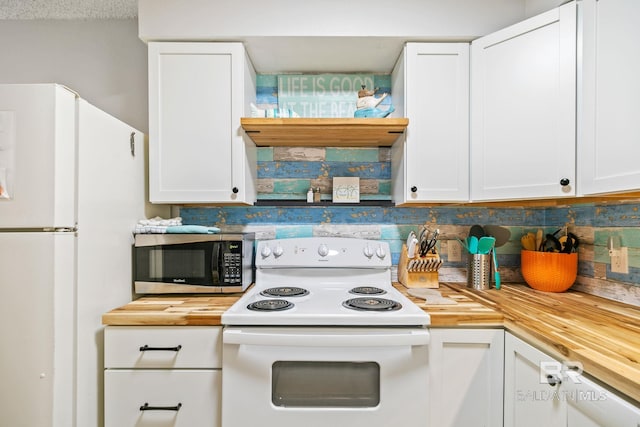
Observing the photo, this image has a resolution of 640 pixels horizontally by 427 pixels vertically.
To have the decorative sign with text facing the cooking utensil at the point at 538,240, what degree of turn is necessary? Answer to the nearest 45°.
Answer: approximately 90° to its left

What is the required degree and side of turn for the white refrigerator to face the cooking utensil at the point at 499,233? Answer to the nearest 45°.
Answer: approximately 135° to its left

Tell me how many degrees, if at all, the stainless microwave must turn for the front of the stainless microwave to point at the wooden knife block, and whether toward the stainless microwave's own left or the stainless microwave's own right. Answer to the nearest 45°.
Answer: approximately 90° to the stainless microwave's own left

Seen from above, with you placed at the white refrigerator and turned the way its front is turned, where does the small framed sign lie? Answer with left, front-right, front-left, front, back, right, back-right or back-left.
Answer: back-left

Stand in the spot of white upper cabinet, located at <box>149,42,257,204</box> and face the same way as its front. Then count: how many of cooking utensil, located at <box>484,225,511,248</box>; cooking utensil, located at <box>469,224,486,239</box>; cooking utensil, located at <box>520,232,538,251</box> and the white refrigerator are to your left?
3

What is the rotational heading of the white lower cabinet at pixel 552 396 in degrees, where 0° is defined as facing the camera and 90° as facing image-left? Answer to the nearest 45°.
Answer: approximately 45°

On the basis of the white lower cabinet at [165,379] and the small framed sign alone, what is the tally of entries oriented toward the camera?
2

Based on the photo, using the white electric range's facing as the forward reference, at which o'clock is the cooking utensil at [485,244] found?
The cooking utensil is roughly at 8 o'clock from the white electric range.

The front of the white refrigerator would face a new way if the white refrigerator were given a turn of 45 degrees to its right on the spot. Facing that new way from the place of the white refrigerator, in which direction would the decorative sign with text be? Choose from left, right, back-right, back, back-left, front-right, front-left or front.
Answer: back

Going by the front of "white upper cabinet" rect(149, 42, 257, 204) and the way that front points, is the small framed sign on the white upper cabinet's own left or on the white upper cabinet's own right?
on the white upper cabinet's own left

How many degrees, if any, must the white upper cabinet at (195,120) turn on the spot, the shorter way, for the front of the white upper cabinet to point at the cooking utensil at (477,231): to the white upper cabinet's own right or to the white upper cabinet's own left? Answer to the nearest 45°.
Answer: approximately 90° to the white upper cabinet's own left

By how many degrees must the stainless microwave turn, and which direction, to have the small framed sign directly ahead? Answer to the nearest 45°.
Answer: approximately 90° to its left
